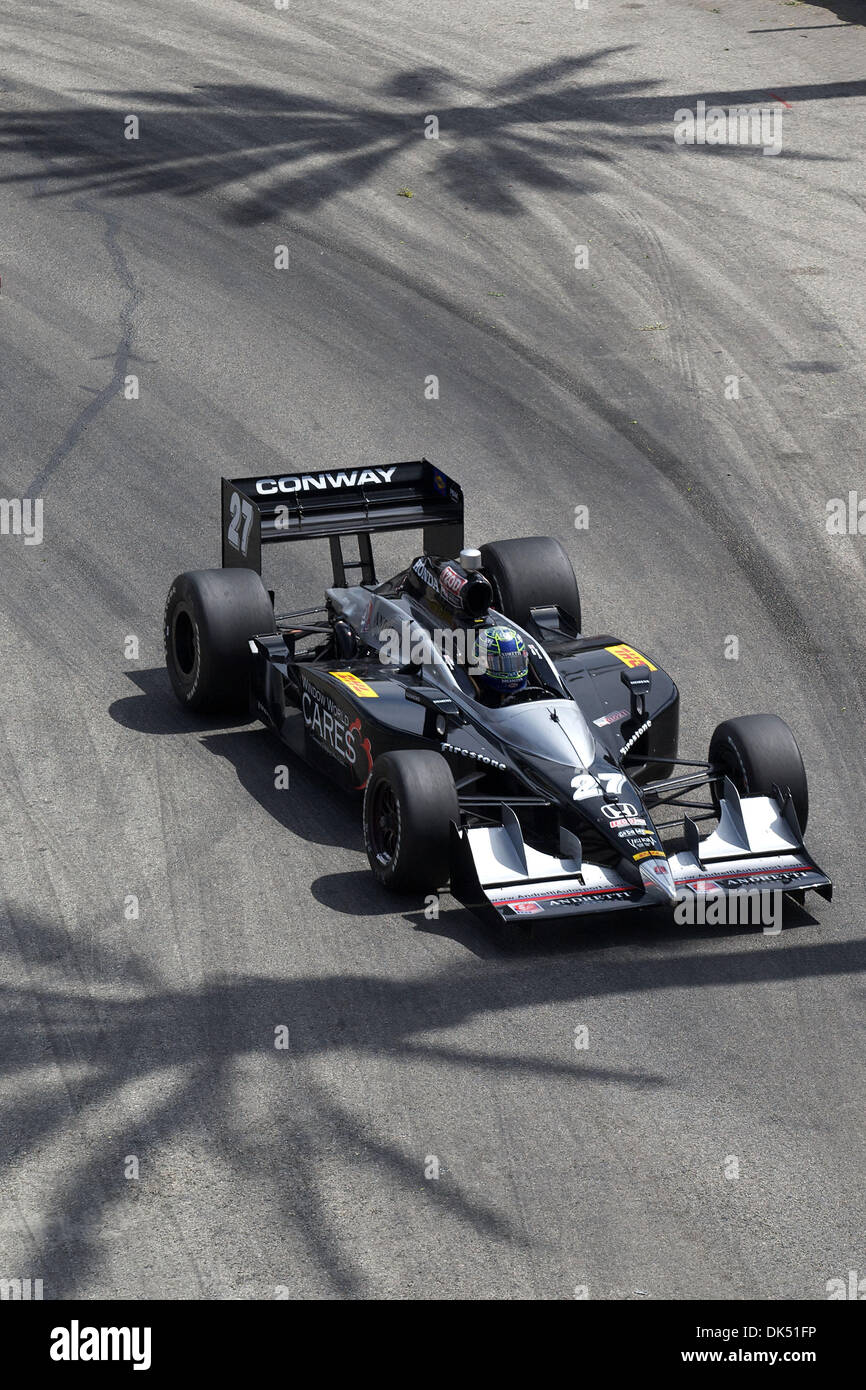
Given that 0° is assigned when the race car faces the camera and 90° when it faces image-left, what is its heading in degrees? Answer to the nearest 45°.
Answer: approximately 315°

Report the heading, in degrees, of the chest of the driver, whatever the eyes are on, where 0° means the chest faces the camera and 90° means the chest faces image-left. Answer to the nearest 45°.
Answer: approximately 315°

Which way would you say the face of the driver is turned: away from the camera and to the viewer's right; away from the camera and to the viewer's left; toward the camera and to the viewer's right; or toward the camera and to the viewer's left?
toward the camera and to the viewer's right
